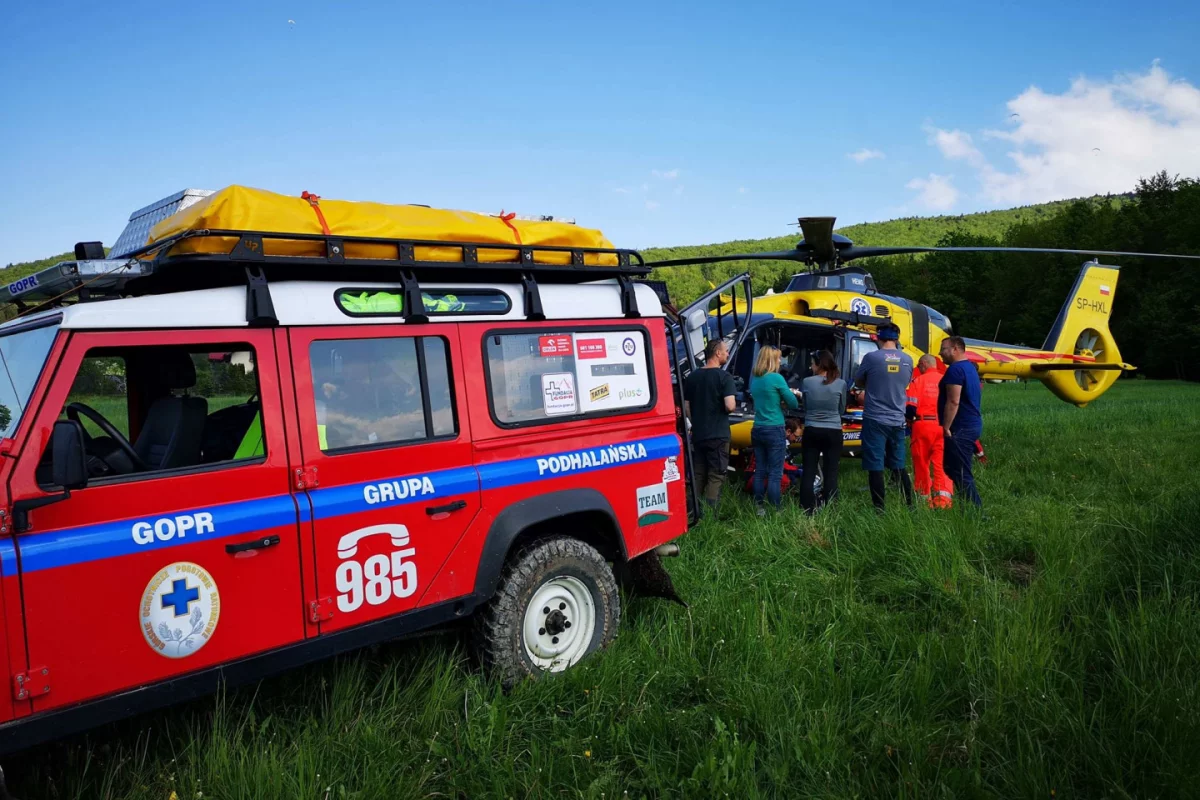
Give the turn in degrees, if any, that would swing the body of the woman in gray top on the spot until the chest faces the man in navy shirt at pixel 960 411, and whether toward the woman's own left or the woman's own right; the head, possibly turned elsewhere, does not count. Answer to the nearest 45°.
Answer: approximately 90° to the woman's own right

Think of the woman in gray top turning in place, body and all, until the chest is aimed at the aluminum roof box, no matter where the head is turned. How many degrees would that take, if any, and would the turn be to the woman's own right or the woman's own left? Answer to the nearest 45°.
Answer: approximately 135° to the woman's own left

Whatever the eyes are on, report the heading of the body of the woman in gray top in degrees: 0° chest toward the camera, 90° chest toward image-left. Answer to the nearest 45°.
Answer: approximately 180°

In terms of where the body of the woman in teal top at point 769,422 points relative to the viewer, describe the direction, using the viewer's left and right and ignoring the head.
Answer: facing away from the viewer and to the right of the viewer

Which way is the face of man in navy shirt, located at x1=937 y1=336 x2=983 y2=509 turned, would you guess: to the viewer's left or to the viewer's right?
to the viewer's left
